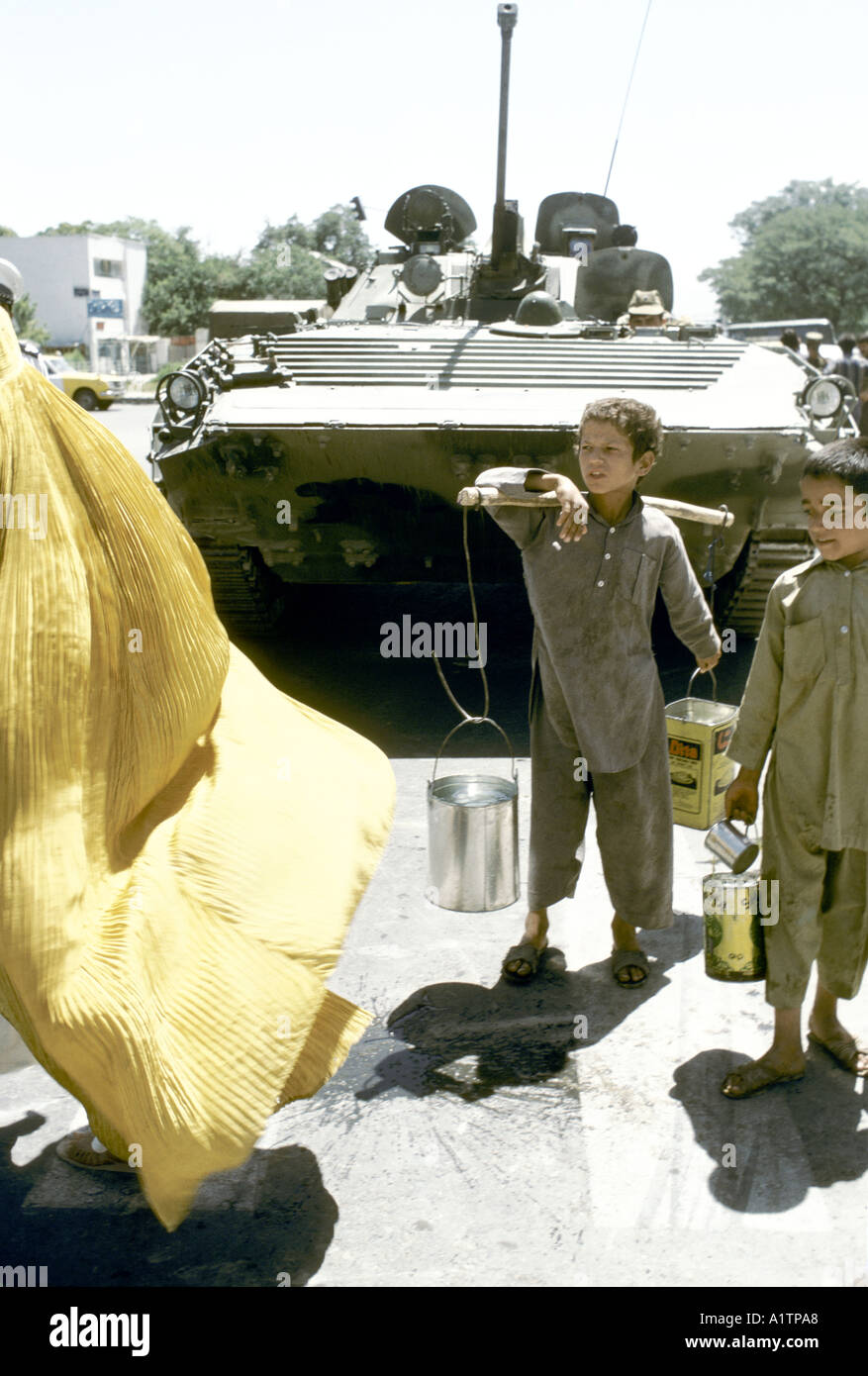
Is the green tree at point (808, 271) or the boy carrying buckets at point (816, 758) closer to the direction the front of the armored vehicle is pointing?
the boy carrying buckets

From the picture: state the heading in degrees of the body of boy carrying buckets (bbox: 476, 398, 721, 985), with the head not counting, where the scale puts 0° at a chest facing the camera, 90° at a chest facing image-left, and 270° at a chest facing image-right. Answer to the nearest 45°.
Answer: approximately 0°

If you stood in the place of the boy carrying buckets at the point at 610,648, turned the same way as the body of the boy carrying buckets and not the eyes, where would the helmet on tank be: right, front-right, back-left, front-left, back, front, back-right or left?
back

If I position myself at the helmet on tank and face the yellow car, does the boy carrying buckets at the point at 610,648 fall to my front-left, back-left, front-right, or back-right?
back-left

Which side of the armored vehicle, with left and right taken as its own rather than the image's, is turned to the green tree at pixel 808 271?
back

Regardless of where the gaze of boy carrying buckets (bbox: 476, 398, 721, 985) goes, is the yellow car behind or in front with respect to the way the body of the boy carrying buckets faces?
behind

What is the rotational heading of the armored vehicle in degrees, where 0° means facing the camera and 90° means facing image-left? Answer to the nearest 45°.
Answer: approximately 0°

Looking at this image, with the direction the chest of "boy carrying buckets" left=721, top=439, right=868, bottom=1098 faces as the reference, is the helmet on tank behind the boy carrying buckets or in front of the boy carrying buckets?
behind
